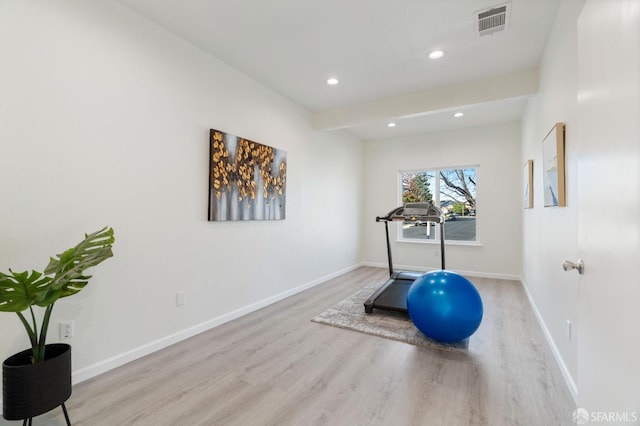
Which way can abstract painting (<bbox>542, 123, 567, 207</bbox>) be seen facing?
to the viewer's left

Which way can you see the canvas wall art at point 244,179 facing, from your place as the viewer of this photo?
facing the viewer and to the right of the viewer

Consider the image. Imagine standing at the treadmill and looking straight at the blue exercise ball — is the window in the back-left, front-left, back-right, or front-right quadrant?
back-left

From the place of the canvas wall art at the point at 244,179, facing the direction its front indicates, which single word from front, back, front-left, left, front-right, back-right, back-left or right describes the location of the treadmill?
front-left

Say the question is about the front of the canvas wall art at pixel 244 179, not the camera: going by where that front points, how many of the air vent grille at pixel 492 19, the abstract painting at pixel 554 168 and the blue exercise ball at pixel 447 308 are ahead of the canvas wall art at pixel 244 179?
3

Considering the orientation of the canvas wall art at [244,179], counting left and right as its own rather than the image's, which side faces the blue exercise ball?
front

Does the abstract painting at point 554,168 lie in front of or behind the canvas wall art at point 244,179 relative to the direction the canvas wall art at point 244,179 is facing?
in front

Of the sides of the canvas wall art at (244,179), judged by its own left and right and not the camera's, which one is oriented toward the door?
front

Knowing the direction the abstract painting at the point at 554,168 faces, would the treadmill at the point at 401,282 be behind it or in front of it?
in front

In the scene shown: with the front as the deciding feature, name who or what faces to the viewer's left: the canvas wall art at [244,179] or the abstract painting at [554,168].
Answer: the abstract painting

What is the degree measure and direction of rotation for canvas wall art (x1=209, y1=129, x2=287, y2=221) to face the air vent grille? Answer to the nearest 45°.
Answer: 0° — it already faces it

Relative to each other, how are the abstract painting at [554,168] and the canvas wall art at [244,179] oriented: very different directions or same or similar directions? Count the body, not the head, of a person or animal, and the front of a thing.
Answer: very different directions
